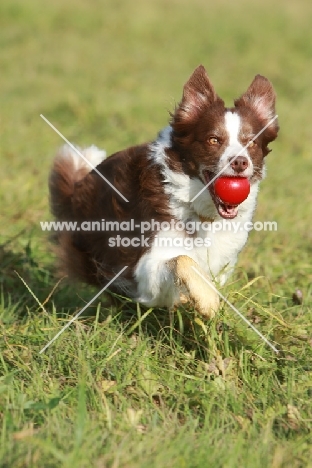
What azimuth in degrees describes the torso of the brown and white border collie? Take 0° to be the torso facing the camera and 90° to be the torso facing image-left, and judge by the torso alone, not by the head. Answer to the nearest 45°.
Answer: approximately 315°
